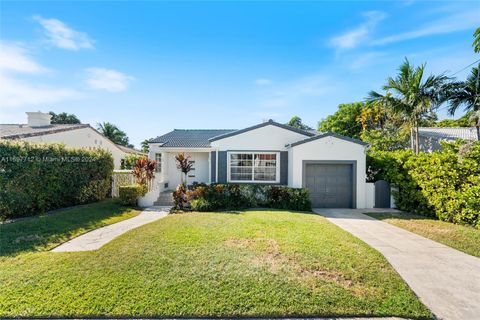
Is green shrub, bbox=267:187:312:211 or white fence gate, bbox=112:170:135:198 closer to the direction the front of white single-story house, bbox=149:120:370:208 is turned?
the green shrub

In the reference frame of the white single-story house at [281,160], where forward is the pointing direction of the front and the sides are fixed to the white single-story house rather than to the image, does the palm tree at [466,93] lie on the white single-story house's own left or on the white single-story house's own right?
on the white single-story house's own left

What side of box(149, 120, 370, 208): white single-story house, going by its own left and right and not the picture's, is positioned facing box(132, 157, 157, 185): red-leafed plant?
right

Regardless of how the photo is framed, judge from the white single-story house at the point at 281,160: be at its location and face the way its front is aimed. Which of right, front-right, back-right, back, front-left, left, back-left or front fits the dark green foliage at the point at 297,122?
back

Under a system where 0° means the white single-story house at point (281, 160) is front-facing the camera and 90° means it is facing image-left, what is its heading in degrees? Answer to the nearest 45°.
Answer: approximately 0°

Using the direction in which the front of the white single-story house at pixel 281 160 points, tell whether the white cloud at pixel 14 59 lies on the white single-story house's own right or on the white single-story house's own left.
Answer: on the white single-story house's own right

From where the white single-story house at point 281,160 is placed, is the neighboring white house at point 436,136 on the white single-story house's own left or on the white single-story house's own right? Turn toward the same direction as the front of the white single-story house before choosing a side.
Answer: on the white single-story house's own left

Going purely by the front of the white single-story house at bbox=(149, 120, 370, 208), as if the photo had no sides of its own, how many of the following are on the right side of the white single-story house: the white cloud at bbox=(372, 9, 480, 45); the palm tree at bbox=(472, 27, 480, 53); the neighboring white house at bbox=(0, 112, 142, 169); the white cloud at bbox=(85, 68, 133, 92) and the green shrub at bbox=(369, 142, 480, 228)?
2

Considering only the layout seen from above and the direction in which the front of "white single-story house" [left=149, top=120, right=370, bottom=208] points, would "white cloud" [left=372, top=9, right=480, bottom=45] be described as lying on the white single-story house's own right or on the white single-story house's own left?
on the white single-story house's own left
